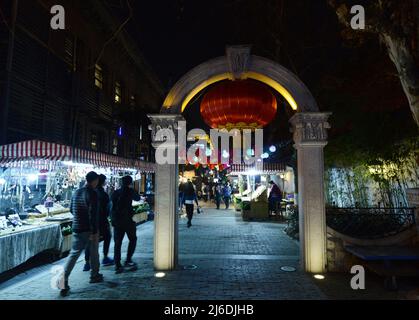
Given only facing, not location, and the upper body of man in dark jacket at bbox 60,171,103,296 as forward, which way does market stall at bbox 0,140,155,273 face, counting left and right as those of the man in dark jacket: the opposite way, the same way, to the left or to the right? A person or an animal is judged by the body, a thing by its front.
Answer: to the right

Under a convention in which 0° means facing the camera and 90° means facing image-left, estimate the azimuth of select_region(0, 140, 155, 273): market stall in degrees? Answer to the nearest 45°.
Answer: approximately 315°

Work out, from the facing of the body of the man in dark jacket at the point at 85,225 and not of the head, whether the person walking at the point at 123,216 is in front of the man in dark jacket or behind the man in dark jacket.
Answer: in front

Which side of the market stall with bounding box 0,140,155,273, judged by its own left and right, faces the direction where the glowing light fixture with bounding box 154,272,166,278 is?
front
